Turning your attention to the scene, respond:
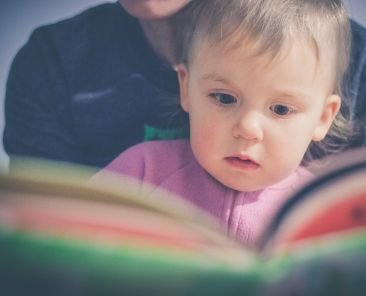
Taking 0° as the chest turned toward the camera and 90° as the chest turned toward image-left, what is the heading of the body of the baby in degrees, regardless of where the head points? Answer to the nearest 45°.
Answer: approximately 0°

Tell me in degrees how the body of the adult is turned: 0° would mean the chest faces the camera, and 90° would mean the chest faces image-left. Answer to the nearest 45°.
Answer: approximately 0°
